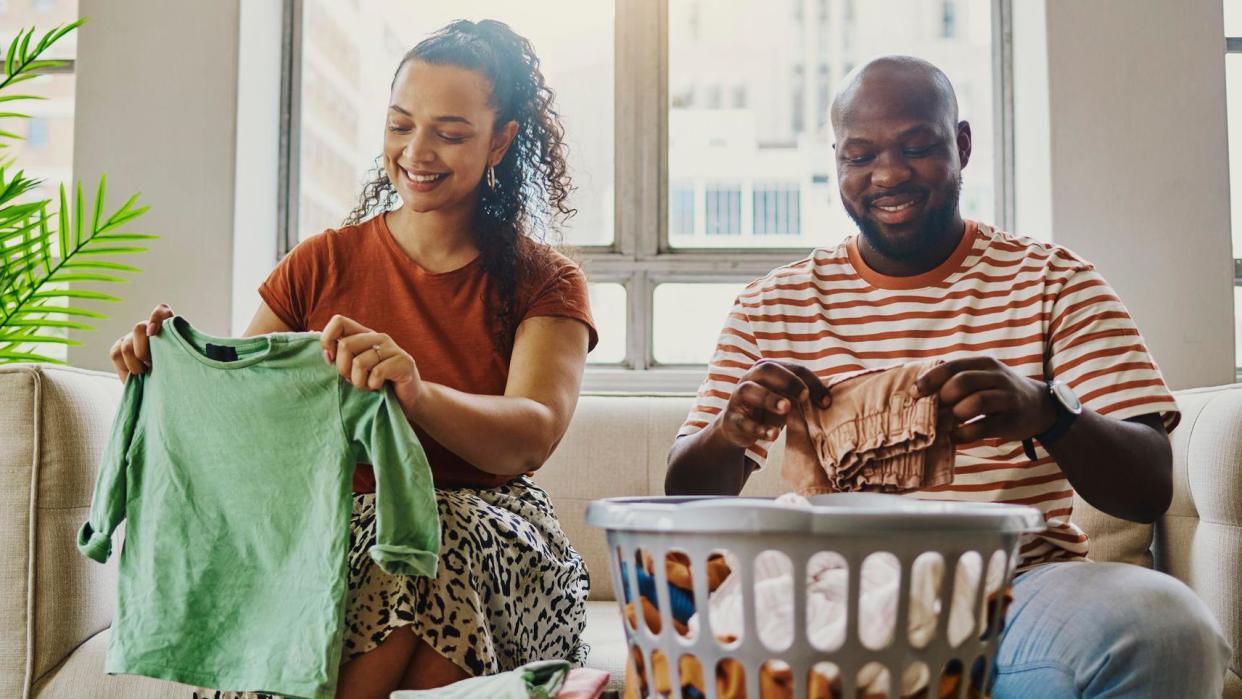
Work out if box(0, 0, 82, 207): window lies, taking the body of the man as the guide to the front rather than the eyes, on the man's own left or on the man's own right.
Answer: on the man's own right

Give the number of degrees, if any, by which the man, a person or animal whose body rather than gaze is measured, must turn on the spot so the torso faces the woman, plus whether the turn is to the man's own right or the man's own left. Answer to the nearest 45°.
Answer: approximately 90° to the man's own right

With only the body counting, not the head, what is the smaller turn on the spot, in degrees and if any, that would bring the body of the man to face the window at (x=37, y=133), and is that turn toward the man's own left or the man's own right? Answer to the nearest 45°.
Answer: approximately 90° to the man's own right

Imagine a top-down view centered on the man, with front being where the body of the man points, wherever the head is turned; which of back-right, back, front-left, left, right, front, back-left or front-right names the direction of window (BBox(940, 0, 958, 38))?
back

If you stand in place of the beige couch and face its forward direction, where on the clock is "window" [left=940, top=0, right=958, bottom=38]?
The window is roughly at 8 o'clock from the beige couch.
